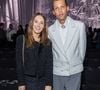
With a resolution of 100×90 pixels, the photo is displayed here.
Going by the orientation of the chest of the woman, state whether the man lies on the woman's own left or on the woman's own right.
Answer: on the woman's own left

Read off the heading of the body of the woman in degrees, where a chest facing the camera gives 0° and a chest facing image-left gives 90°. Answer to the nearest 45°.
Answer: approximately 0°
